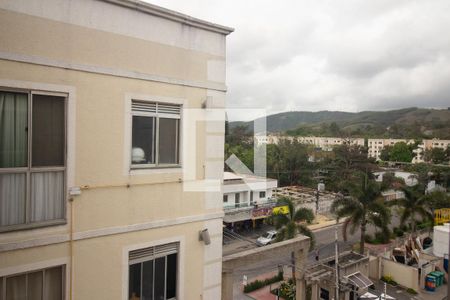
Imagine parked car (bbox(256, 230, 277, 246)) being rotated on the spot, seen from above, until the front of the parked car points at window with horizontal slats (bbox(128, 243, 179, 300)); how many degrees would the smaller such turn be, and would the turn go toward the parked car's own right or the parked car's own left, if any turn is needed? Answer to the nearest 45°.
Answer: approximately 45° to the parked car's own left

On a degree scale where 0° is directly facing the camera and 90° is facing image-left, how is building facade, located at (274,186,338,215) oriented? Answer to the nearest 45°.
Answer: approximately 315°

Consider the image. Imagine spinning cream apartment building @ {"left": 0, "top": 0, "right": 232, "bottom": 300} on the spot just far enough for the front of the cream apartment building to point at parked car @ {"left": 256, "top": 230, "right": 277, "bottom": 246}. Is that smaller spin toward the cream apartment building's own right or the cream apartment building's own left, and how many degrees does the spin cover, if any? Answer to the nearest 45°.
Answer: approximately 90° to the cream apartment building's own left

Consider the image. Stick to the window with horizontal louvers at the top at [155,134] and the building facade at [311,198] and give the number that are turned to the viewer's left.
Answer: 0

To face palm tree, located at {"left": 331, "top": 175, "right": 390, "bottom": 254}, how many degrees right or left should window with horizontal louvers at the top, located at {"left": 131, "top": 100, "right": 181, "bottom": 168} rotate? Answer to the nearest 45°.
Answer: approximately 90° to its left

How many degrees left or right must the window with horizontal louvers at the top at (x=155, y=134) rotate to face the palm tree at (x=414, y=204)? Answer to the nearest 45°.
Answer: approximately 90° to its left

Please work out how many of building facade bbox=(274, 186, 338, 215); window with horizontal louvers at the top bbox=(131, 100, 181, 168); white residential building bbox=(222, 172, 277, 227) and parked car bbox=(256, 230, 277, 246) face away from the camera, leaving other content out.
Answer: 0

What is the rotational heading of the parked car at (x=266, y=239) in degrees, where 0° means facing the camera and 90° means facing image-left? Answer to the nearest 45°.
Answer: approximately 45°

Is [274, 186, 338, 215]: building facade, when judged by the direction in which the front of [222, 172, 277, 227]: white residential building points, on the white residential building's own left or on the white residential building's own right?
on the white residential building's own left

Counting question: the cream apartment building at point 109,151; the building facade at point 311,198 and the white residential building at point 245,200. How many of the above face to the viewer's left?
0

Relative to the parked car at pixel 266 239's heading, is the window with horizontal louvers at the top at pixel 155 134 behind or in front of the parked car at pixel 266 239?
in front

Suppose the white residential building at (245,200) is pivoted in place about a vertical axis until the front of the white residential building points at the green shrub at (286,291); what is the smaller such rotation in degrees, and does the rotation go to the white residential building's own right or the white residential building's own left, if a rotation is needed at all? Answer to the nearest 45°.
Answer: approximately 45° to the white residential building's own right

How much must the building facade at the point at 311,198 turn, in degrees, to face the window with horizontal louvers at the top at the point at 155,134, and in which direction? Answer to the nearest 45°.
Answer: approximately 45° to its right
